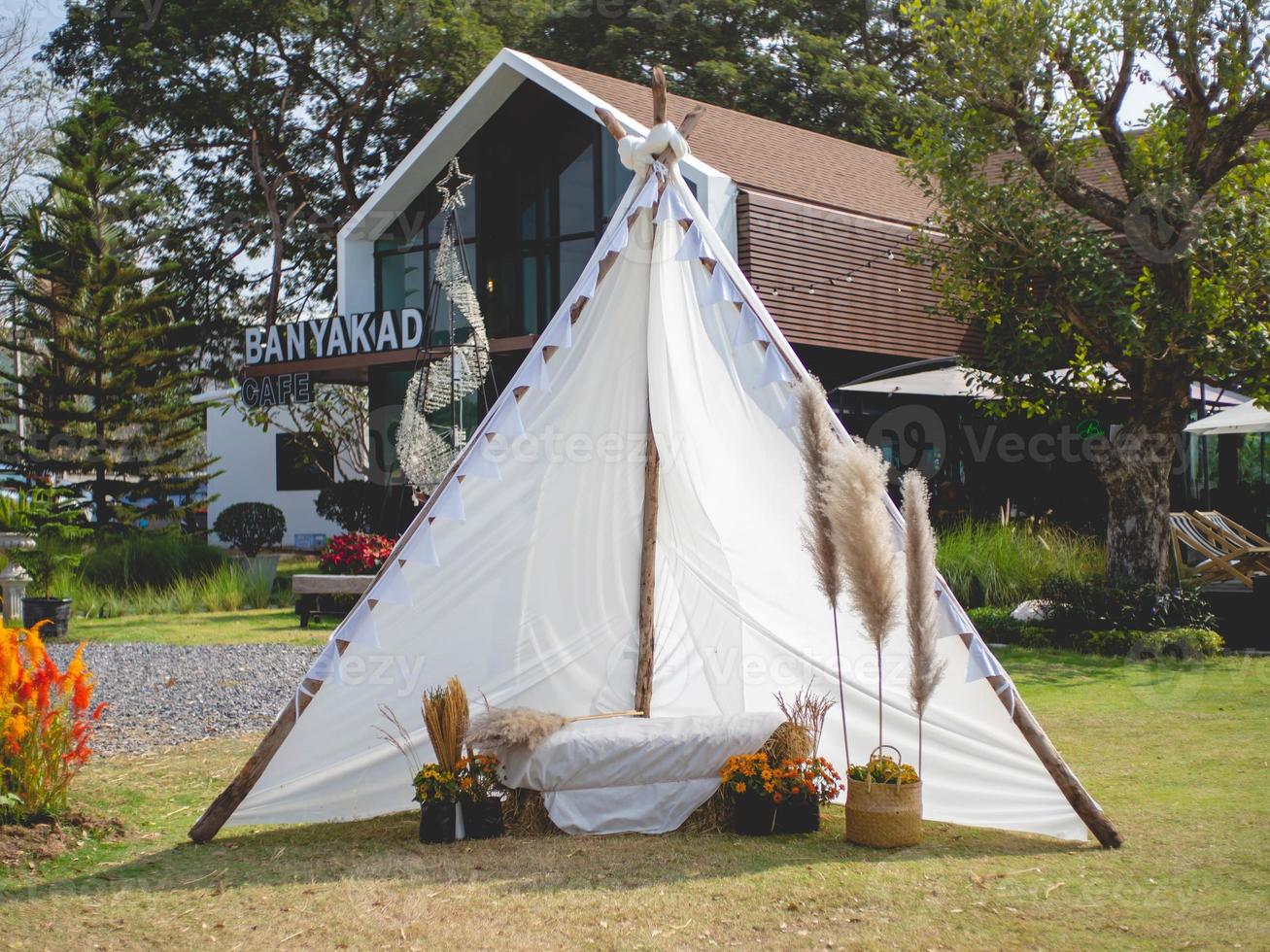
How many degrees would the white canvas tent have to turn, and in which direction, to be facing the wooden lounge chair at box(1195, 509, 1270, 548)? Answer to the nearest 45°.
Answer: approximately 135° to its left

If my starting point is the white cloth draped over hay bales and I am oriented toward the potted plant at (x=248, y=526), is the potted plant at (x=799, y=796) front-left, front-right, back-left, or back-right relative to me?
back-right

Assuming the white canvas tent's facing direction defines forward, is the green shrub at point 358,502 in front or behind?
behind

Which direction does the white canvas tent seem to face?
toward the camera

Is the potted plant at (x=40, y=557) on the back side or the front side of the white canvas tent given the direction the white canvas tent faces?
on the back side

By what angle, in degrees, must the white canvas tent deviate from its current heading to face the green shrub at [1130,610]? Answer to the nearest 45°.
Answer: approximately 135° to its left

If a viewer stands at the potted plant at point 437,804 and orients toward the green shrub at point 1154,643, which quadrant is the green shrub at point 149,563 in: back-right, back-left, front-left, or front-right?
front-left

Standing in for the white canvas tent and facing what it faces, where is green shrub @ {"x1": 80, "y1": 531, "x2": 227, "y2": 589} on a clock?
The green shrub is roughly at 5 o'clock from the white canvas tent.

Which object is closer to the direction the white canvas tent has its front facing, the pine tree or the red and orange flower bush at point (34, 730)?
the red and orange flower bush

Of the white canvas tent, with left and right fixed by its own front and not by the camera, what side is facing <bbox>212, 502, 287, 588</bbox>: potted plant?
back
